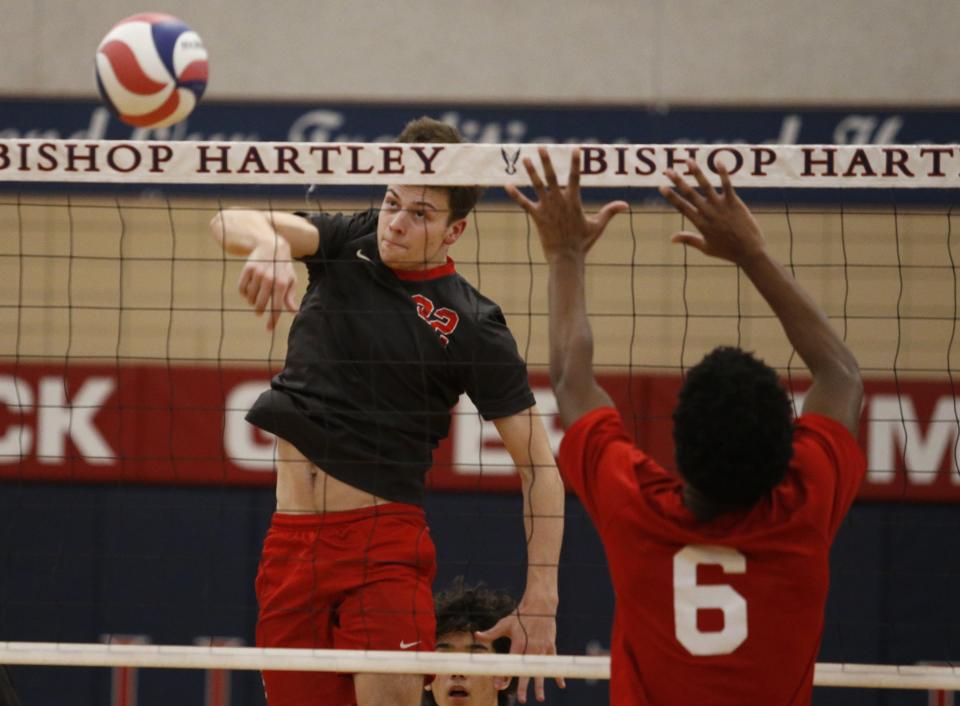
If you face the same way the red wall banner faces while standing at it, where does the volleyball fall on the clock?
The volleyball is roughly at 12 o'clock from the red wall banner.

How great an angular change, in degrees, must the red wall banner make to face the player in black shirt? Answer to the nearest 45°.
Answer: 0° — it already faces them

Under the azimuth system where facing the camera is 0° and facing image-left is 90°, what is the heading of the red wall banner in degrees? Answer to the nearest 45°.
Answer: approximately 0°

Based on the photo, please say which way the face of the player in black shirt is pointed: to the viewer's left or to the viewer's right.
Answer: to the viewer's left
